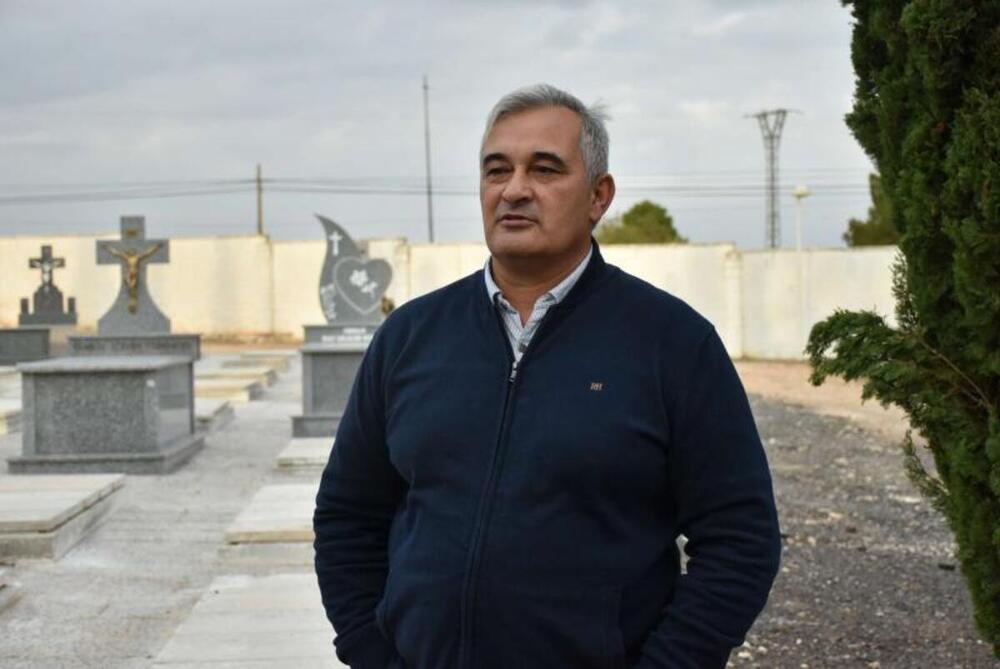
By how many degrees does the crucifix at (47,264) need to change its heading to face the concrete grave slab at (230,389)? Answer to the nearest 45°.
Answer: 0° — it already faces it

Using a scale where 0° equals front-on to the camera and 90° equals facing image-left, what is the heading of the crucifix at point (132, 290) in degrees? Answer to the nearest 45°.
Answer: approximately 0°

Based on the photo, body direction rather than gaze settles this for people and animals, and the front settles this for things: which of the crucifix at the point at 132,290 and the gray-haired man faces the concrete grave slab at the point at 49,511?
the crucifix

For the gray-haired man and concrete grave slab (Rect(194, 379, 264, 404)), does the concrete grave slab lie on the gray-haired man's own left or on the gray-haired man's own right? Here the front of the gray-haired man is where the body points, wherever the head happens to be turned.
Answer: on the gray-haired man's own right

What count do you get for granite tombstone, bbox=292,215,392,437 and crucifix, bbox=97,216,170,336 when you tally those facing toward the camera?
2

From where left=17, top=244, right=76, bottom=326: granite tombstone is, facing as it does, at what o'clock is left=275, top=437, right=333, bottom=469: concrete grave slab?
The concrete grave slab is roughly at 12 o'clock from the granite tombstone.

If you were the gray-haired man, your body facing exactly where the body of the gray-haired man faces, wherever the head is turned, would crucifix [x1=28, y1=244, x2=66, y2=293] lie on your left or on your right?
on your right

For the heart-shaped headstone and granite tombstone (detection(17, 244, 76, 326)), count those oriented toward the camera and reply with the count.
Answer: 2

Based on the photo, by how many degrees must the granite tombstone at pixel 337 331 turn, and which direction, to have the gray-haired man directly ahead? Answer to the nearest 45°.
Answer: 0° — it already faces them
